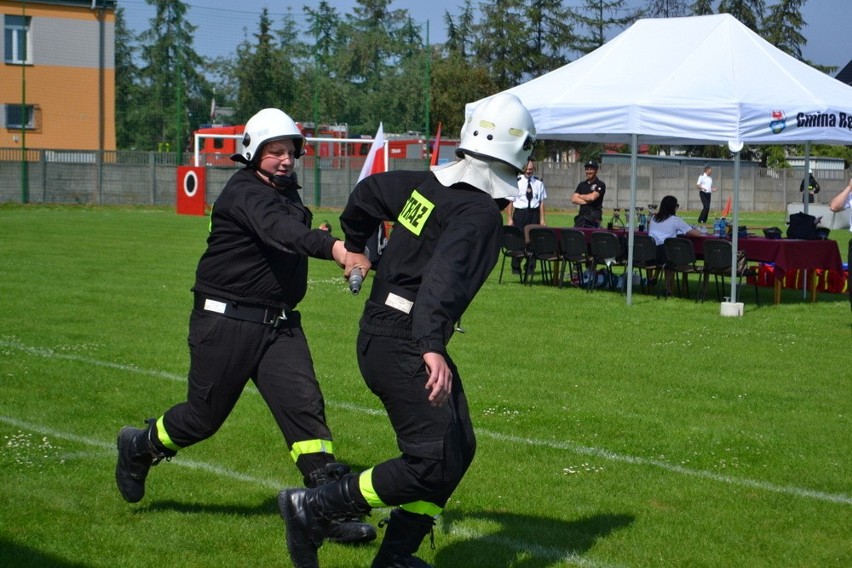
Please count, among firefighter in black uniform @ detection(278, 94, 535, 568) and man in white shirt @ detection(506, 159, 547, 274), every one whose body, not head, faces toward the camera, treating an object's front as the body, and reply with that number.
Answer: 1

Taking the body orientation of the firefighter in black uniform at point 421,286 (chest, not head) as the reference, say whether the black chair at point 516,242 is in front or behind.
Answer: in front

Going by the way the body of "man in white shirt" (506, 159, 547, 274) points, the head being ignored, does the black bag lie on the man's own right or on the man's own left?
on the man's own left

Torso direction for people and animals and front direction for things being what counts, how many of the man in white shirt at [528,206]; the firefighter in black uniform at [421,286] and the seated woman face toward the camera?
1

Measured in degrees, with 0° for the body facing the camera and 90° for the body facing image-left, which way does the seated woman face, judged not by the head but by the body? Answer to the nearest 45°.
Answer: approximately 225°

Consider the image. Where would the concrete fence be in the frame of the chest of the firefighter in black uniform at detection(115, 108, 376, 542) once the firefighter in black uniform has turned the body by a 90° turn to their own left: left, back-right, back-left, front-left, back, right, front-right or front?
front-left

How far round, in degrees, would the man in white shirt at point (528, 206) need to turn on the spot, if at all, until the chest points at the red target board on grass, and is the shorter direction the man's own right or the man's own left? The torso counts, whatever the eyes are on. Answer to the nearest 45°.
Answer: approximately 135° to the man's own right

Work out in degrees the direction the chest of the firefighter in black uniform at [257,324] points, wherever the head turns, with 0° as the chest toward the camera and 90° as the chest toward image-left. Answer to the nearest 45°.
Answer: approximately 315°

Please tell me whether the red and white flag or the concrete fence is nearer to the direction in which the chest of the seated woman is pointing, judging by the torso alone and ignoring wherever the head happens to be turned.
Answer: the concrete fence
